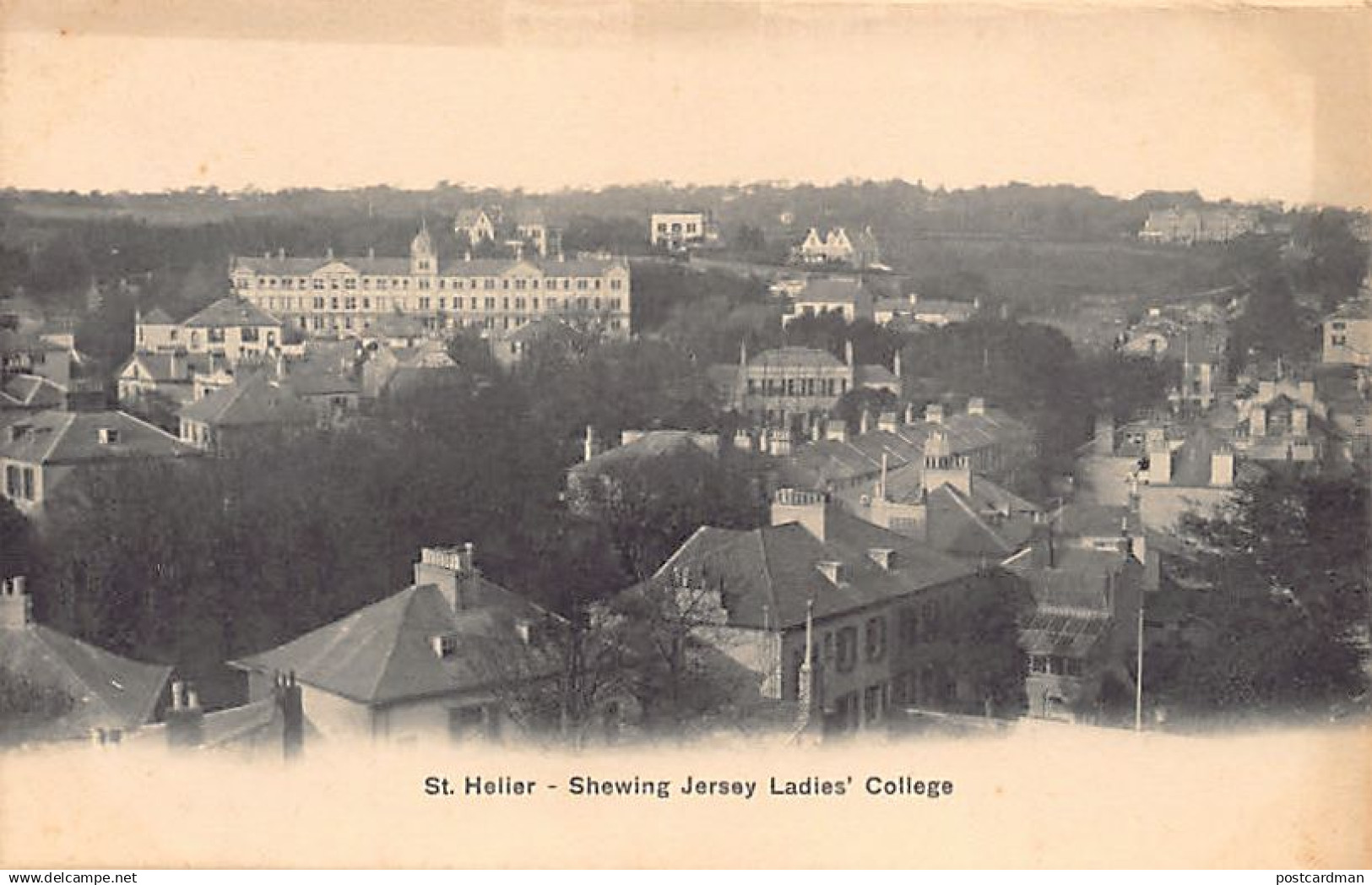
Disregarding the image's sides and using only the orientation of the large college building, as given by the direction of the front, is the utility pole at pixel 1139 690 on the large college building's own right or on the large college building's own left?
on the large college building's own left
